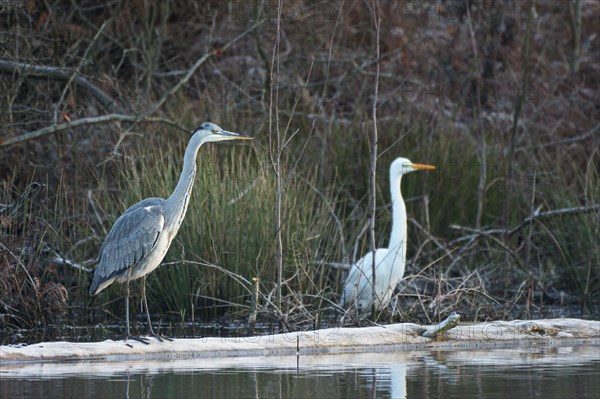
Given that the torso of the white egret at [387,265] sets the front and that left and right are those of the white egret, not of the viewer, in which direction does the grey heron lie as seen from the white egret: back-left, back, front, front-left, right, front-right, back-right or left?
back-right

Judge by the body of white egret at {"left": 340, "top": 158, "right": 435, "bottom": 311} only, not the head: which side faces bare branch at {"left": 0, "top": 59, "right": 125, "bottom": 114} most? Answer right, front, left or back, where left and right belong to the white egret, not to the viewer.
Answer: back

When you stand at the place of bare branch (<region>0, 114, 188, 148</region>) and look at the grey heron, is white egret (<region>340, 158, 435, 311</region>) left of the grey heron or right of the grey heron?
left

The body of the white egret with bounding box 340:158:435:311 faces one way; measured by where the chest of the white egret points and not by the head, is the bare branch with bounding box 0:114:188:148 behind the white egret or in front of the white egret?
behind

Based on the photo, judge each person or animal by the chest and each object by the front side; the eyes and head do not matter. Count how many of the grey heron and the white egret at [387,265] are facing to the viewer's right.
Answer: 2

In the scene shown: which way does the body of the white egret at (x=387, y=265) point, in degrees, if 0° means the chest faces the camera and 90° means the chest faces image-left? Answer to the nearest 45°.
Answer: approximately 270°

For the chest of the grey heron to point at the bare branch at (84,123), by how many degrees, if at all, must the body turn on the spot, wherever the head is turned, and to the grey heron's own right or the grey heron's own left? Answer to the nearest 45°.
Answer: approximately 90° to the grey heron's own left

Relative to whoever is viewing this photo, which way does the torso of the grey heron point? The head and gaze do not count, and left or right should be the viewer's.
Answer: facing to the right of the viewer
